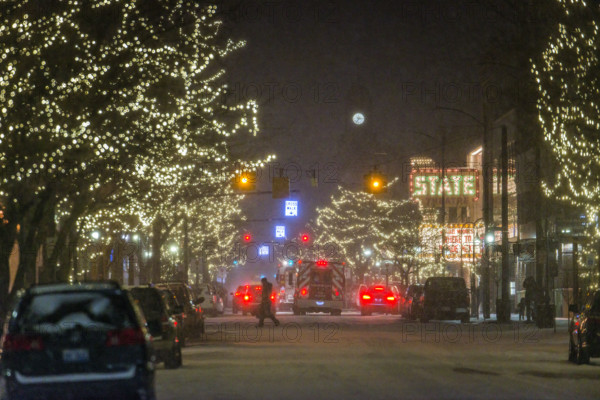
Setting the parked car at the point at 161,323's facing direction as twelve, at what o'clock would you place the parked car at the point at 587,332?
the parked car at the point at 587,332 is roughly at 3 o'clock from the parked car at the point at 161,323.

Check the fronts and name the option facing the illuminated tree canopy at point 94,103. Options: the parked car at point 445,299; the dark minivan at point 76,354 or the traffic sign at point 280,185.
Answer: the dark minivan

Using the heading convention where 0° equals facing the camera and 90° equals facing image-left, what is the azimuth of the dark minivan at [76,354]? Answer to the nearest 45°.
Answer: approximately 180°

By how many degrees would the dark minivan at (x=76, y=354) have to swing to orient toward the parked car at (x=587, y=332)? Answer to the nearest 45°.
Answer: approximately 45° to its right

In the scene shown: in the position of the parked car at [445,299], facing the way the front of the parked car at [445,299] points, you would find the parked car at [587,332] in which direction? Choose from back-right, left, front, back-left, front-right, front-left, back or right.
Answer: back

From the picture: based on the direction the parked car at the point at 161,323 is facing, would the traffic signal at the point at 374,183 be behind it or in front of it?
in front

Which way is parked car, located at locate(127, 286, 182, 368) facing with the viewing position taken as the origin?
facing away from the viewer

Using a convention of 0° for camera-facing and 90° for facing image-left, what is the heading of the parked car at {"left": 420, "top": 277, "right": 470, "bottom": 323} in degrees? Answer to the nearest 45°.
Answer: approximately 180°
